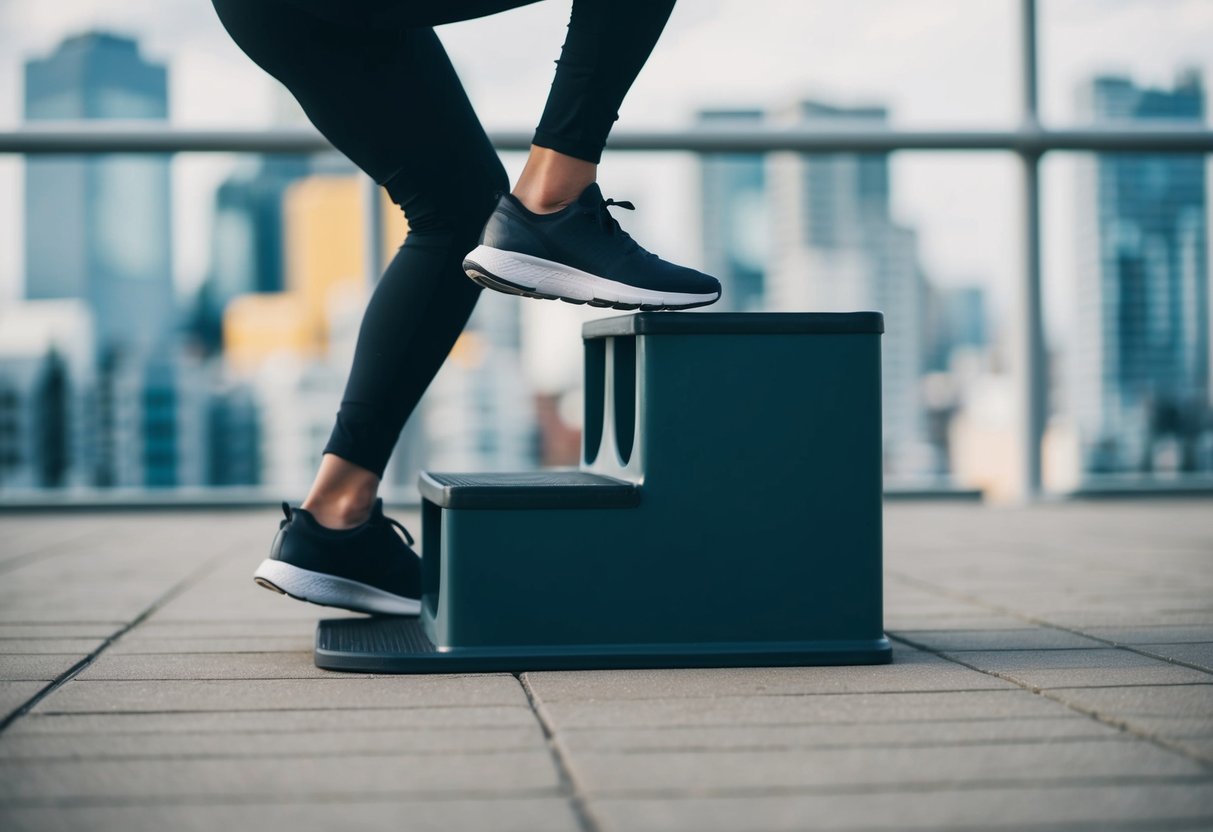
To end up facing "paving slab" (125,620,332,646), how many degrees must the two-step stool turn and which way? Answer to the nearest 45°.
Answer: approximately 45° to its right

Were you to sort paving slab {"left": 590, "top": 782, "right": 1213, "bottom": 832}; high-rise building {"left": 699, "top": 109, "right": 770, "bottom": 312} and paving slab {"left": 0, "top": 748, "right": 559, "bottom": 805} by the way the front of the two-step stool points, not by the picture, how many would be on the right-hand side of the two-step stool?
1

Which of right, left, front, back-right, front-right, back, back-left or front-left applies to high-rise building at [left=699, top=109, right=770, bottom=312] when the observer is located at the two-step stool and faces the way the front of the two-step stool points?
right

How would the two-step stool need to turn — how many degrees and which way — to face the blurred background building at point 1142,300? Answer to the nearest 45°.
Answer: approximately 135° to its right

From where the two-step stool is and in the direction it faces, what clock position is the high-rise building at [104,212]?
The high-rise building is roughly at 2 o'clock from the two-step stool.

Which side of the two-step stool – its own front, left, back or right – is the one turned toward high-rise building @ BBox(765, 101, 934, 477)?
right

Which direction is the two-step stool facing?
to the viewer's left

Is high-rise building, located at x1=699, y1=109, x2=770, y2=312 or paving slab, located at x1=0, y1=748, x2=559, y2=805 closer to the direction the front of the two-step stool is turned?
the paving slab

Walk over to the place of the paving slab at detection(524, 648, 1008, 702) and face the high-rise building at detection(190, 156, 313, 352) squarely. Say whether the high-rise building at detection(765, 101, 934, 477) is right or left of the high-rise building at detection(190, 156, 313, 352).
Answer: right

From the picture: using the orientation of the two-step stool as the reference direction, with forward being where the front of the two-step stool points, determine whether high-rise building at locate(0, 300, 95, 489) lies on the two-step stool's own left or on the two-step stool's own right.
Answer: on the two-step stool's own right

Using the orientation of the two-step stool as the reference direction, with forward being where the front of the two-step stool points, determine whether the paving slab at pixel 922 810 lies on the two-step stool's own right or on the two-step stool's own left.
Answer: on the two-step stool's own left

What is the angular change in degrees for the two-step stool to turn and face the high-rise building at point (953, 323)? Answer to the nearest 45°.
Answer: approximately 90° to its right

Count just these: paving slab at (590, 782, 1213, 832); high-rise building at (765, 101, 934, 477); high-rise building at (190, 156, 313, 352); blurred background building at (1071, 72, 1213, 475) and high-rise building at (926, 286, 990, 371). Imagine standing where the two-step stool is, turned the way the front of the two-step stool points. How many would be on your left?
1
